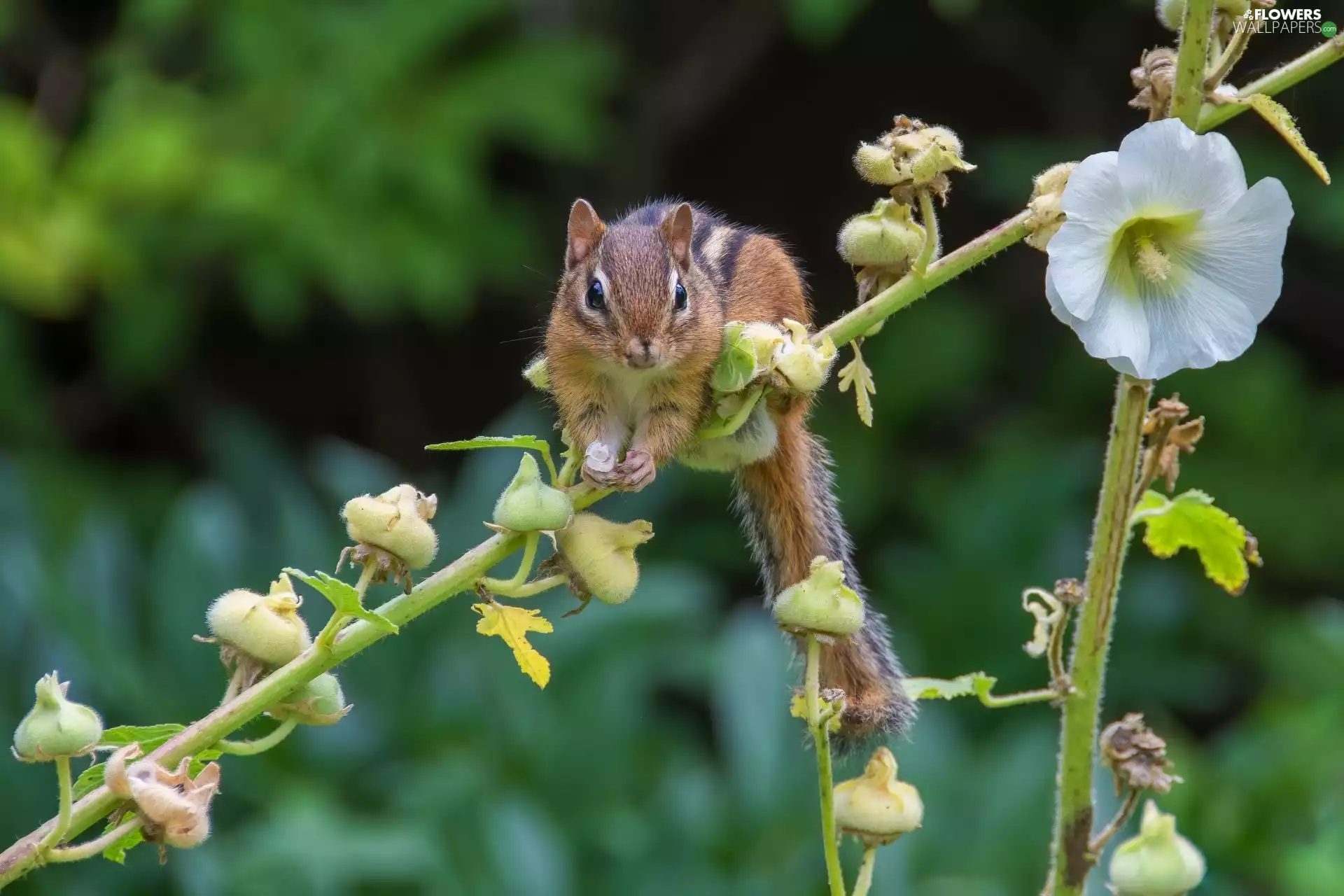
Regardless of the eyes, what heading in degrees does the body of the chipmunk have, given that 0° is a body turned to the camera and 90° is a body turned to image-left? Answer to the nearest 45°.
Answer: approximately 45°
